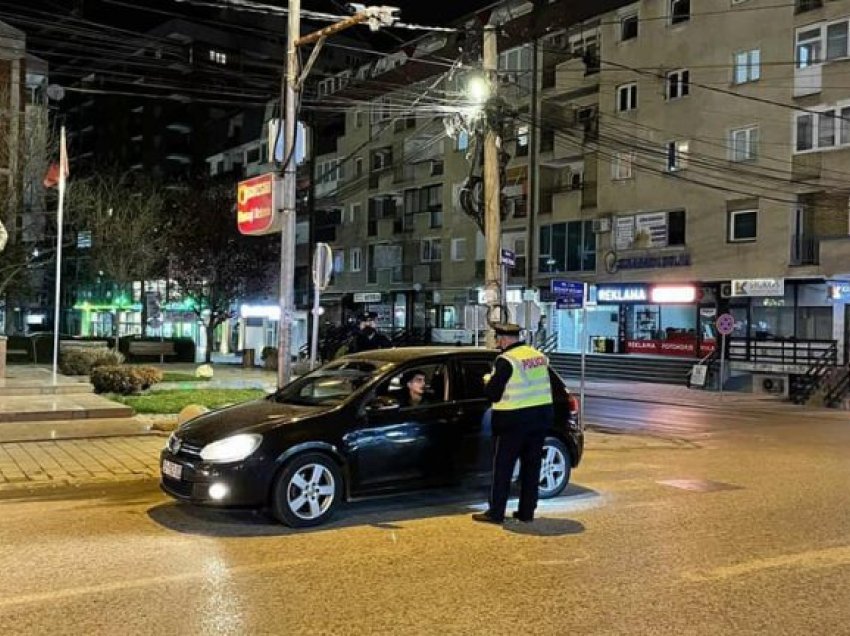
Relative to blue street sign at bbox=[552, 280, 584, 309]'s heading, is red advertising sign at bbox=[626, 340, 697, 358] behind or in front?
behind

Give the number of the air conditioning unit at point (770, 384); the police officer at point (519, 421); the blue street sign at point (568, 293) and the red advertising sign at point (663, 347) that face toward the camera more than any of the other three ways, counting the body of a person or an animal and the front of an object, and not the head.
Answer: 3

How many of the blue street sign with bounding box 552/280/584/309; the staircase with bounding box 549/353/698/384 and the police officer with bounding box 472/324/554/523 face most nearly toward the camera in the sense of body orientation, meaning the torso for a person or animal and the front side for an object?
2

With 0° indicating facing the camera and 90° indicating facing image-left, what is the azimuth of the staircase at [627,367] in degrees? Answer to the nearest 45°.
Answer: approximately 0°

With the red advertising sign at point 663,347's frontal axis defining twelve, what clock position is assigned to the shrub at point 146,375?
The shrub is roughly at 1 o'clock from the red advertising sign.

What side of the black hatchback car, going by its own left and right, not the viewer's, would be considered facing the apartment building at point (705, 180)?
back

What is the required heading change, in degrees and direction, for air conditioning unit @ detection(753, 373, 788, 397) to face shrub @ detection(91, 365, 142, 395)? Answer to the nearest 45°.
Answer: approximately 45° to its right

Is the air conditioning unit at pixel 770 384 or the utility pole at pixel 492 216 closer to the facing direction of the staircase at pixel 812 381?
the utility pole
